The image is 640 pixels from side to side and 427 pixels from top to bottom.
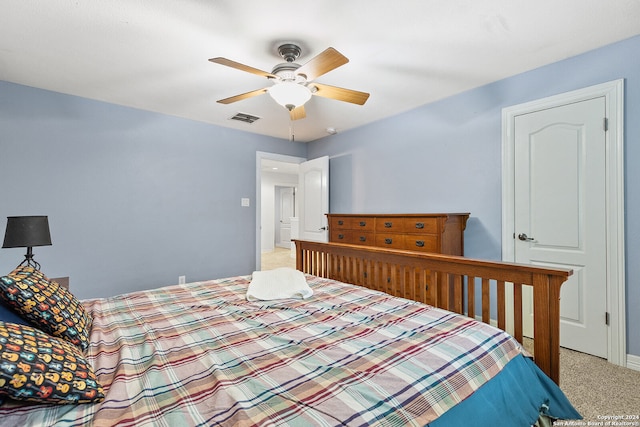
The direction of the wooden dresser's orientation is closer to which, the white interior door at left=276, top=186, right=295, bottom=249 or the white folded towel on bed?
the white folded towel on bed

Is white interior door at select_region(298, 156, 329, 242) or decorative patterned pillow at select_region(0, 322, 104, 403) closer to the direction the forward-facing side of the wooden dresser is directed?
the decorative patterned pillow

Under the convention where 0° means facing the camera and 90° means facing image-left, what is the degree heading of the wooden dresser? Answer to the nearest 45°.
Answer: approximately 45°

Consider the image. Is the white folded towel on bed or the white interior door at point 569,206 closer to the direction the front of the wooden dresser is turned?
the white folded towel on bed

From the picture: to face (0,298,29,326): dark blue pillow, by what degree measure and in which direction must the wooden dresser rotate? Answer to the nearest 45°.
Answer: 0° — it already faces it

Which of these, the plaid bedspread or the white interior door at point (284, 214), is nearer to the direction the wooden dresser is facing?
the plaid bedspread

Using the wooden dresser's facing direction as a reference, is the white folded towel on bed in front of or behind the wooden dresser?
in front

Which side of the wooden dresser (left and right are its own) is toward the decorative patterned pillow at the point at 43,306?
front

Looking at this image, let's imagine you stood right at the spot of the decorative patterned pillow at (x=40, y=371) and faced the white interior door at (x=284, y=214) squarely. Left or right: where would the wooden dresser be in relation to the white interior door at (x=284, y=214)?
right

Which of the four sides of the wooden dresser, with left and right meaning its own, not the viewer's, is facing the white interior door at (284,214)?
right

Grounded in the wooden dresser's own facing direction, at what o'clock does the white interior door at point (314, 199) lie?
The white interior door is roughly at 3 o'clock from the wooden dresser.

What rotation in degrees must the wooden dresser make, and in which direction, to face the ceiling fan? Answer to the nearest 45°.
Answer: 0° — it already faces it
